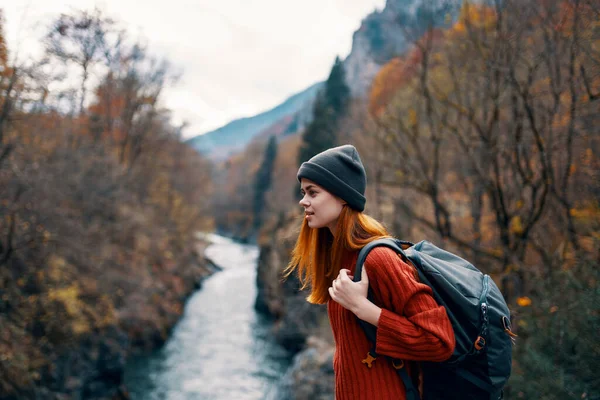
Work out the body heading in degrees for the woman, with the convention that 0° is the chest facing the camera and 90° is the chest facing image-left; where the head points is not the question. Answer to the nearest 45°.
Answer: approximately 90°

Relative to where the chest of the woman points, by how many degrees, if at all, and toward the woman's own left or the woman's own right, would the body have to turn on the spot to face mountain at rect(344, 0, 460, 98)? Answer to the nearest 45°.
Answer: approximately 90° to the woman's own right
